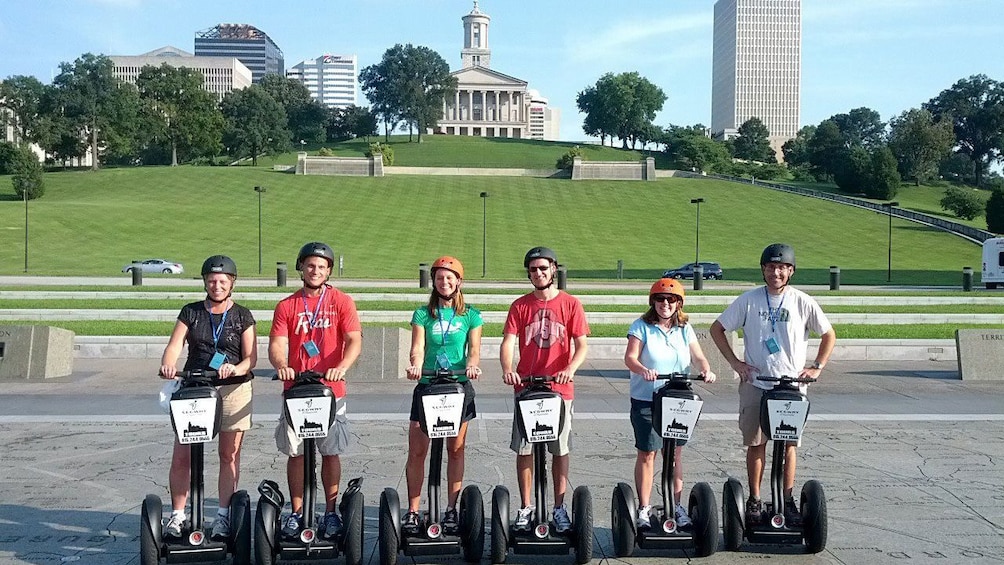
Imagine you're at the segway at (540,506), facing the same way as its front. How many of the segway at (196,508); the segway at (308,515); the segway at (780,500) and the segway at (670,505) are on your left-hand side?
2

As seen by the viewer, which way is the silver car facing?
to the viewer's left

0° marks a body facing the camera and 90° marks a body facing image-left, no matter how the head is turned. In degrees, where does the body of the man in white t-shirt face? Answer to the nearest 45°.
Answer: approximately 0°

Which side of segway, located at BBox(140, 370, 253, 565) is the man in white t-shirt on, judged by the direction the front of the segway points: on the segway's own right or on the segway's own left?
on the segway's own left

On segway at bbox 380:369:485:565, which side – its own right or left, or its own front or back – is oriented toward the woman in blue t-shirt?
left

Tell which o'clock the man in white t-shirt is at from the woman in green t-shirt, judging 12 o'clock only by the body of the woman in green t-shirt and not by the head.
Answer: The man in white t-shirt is roughly at 9 o'clock from the woman in green t-shirt.

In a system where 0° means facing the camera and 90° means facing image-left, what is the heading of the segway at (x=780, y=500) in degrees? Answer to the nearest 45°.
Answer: approximately 0°

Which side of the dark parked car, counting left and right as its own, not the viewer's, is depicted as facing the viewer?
left

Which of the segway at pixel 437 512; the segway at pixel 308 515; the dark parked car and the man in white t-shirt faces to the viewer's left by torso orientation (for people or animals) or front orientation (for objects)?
the dark parked car
